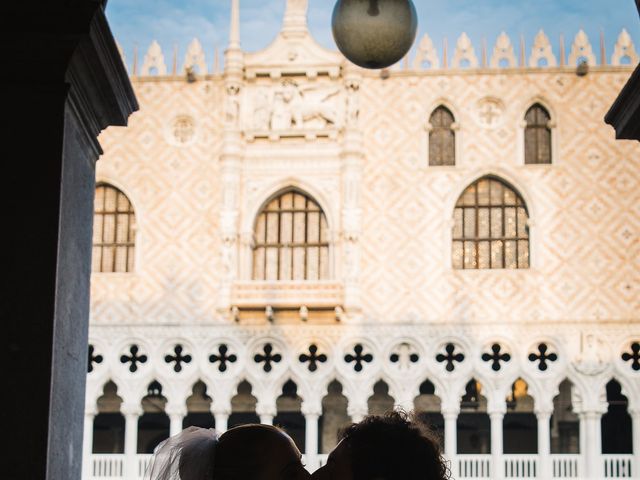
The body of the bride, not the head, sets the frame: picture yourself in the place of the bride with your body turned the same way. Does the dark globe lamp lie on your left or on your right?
on your left

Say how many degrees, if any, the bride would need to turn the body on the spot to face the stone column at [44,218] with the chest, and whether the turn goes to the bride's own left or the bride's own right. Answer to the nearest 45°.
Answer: approximately 135° to the bride's own left

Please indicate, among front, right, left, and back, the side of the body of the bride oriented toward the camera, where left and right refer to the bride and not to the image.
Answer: right

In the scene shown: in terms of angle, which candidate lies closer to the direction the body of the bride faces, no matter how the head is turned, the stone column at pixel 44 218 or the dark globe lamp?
the dark globe lamp

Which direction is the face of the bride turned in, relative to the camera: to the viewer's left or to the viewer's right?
to the viewer's right

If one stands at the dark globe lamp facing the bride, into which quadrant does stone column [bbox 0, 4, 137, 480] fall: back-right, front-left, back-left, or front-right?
front-right
